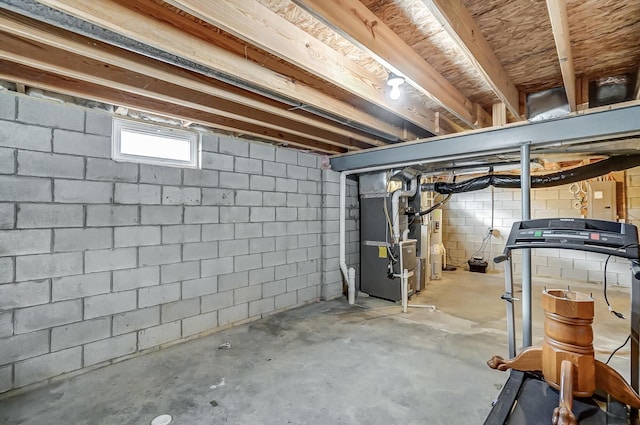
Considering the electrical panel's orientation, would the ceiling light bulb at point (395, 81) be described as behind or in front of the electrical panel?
in front

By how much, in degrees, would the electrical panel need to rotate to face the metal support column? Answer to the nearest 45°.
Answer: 0° — it already faces it

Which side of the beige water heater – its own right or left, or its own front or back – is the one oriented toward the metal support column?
front

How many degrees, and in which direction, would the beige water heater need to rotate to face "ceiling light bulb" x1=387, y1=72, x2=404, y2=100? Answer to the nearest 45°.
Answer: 0° — it already faces it

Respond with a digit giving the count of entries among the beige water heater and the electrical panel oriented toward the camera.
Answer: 2

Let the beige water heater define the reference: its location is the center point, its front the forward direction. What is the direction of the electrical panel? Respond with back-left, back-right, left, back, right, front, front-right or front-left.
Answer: left

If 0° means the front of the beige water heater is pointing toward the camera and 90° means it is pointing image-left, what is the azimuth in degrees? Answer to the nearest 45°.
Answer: approximately 0°

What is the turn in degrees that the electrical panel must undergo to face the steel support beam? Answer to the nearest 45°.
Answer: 0° — it already faces it

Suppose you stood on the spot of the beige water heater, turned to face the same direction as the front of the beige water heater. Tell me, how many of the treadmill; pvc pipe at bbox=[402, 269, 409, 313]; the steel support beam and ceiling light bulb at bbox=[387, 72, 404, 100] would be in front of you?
4

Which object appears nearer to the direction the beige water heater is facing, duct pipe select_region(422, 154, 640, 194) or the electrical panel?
the duct pipe
